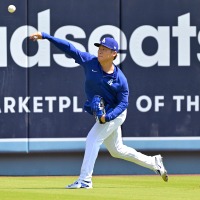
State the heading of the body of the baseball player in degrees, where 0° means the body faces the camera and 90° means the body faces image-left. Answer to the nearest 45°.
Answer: approximately 45°
